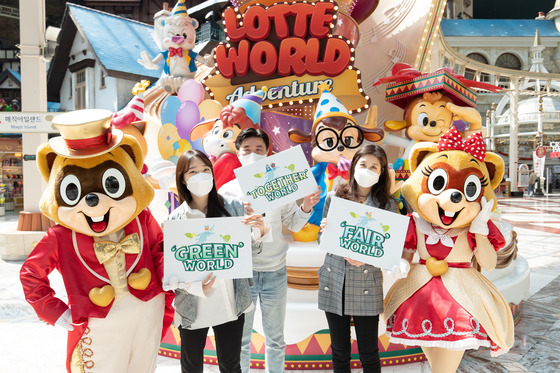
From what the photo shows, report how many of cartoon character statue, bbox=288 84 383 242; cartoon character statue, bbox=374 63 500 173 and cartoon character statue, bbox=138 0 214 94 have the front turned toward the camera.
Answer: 3

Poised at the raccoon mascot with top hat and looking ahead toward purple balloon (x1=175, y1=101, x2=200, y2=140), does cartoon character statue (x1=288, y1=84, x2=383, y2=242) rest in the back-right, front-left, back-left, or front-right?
front-right

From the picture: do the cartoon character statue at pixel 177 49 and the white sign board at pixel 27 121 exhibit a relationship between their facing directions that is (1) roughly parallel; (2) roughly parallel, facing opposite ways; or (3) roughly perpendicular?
roughly parallel

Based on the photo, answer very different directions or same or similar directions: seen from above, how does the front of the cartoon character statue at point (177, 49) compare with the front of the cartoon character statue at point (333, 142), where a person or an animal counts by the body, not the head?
same or similar directions

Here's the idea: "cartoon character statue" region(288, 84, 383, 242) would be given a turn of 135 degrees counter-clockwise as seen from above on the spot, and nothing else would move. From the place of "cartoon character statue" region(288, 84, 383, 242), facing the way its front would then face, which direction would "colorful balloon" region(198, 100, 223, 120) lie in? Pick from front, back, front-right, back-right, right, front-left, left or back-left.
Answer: left

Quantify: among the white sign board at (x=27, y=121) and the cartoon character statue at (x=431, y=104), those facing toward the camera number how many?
2

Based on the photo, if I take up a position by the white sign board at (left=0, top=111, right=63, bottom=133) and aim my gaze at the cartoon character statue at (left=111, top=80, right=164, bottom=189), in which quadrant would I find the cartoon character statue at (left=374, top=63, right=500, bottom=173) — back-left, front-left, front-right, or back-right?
front-left

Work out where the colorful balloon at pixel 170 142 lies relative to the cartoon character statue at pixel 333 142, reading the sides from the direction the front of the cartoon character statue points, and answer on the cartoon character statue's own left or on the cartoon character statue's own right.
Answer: on the cartoon character statue's own right

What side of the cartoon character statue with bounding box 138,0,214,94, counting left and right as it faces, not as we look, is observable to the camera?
front

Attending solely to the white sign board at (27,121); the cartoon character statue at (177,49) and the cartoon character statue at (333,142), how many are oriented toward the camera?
3
